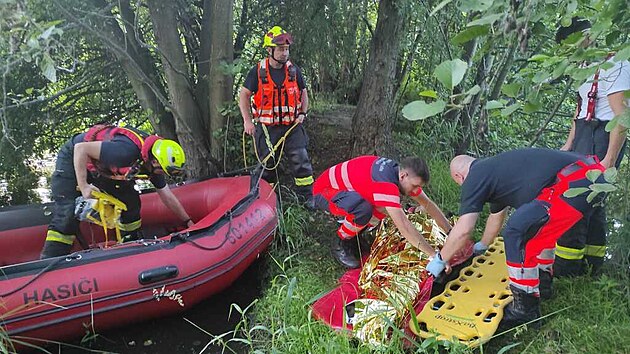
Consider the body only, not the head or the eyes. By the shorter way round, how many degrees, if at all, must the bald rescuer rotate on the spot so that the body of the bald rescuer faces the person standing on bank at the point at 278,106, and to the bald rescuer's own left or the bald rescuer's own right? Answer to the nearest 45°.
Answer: approximately 45° to the bald rescuer's own right

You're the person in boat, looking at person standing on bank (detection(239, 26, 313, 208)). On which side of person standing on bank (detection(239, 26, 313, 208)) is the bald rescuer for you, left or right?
right

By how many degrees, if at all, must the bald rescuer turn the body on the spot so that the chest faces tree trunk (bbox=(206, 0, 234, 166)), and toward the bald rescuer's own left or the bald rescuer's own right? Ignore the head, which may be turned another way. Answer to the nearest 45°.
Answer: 0° — they already face it

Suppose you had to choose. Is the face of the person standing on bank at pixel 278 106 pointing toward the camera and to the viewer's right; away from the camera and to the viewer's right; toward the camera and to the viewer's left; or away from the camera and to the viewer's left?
toward the camera and to the viewer's right

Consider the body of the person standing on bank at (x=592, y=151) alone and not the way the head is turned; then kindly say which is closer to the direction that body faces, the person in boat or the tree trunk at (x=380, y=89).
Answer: the person in boat

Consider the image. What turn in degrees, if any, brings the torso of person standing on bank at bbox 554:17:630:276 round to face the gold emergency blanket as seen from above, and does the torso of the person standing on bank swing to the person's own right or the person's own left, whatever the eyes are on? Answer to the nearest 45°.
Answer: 0° — they already face it

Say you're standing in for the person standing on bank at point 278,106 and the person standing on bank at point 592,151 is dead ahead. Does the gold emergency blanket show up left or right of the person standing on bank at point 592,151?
right

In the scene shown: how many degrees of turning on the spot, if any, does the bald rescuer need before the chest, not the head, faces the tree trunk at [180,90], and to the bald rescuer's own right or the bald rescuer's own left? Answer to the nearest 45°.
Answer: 0° — they already face it

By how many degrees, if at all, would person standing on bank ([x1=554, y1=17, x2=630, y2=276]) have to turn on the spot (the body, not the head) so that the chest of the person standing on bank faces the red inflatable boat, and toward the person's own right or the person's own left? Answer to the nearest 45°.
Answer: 0° — they already face it

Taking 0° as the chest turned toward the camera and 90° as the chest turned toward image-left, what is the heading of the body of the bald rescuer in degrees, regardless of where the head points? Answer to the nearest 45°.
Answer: approximately 90°
